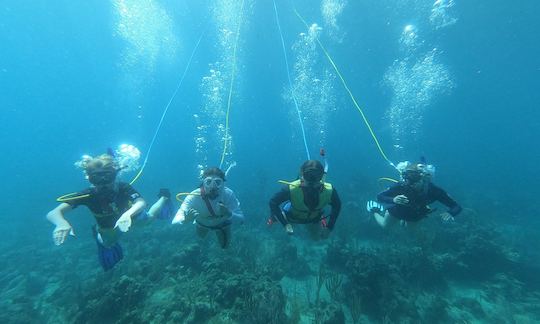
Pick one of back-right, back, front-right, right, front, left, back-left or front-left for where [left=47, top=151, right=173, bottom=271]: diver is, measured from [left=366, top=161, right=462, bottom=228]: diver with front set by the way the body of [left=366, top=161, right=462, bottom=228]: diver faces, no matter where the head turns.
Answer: front-right

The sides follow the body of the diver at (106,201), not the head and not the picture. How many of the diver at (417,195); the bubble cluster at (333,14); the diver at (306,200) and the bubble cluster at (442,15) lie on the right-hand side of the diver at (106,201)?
0

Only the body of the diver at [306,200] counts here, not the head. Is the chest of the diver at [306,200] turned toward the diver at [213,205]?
no

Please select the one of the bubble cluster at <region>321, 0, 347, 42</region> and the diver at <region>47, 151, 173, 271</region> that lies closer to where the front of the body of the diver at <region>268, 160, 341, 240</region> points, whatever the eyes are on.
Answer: the diver

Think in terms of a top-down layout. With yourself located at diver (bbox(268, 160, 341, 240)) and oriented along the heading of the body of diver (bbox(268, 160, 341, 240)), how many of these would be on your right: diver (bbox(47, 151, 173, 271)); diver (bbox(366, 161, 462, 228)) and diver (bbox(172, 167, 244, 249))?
2

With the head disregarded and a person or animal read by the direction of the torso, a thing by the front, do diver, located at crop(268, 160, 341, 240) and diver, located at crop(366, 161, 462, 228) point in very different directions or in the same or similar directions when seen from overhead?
same or similar directions

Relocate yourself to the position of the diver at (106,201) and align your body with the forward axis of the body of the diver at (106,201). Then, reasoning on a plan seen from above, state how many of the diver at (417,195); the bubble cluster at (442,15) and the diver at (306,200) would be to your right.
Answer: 0

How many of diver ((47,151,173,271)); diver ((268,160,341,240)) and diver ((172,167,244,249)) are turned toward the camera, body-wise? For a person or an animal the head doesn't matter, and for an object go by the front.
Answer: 3

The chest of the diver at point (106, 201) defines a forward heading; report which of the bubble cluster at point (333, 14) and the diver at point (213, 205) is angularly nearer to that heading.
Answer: the diver

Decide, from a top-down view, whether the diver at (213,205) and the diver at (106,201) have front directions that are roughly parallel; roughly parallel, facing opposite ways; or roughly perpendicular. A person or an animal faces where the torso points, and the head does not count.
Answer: roughly parallel

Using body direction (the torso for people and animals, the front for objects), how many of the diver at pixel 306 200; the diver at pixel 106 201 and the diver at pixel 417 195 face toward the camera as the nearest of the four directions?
3

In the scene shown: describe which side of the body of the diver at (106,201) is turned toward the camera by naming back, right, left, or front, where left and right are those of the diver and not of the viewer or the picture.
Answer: front

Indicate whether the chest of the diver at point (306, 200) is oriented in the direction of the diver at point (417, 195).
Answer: no

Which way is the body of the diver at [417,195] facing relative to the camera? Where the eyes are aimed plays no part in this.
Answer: toward the camera

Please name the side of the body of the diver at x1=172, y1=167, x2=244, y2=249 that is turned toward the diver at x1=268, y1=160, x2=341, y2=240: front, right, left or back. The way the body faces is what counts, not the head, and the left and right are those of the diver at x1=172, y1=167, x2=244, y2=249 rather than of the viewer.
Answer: left

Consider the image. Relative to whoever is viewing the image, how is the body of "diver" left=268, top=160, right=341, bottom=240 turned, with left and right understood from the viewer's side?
facing the viewer

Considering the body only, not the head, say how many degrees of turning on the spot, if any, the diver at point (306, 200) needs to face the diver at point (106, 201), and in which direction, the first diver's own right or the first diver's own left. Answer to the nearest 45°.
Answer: approximately 90° to the first diver's own right

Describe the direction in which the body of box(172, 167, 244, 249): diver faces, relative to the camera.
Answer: toward the camera
